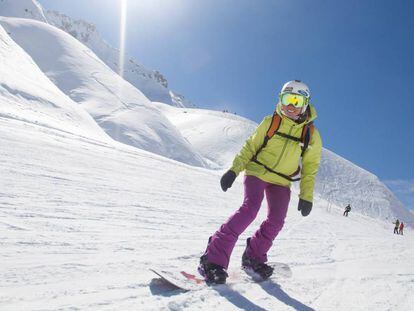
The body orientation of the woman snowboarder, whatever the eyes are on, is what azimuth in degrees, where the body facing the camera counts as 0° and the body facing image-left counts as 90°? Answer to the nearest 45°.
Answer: approximately 0°

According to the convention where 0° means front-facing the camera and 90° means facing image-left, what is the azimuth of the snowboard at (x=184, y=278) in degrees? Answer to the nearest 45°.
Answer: approximately 90°
